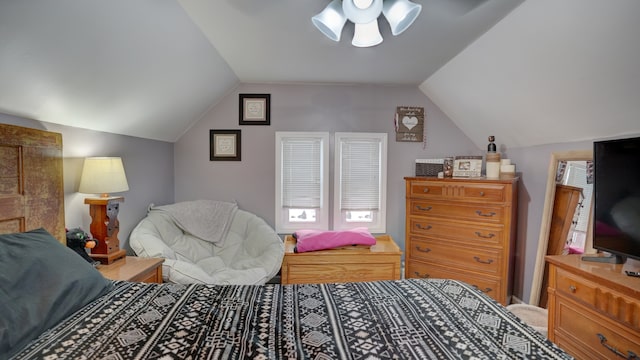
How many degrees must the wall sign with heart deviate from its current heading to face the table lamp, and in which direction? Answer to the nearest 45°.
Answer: approximately 45° to its right

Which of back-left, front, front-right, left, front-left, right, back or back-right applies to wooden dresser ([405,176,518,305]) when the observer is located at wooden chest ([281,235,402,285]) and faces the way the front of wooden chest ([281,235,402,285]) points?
left

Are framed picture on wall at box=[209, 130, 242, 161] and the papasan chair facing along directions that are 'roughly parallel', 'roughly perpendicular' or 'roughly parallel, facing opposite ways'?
roughly parallel

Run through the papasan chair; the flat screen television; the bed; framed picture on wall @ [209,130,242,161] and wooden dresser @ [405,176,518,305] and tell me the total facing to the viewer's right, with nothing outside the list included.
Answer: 1

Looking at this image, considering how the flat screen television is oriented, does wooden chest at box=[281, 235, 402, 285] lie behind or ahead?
ahead

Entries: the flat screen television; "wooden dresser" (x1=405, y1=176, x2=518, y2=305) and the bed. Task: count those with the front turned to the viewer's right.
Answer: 1

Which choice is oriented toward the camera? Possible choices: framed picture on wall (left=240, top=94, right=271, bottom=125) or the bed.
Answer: the framed picture on wall

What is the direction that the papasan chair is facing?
toward the camera

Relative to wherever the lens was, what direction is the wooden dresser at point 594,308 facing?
facing the viewer and to the left of the viewer

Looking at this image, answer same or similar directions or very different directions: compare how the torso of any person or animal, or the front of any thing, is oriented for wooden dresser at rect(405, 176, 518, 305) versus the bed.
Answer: very different directions

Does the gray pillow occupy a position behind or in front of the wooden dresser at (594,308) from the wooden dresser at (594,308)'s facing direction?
in front

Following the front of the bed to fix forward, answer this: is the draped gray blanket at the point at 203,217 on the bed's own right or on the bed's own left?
on the bed's own left

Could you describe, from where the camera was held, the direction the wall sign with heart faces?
facing the viewer

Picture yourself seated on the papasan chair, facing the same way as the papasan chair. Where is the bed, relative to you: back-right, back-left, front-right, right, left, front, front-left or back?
front
